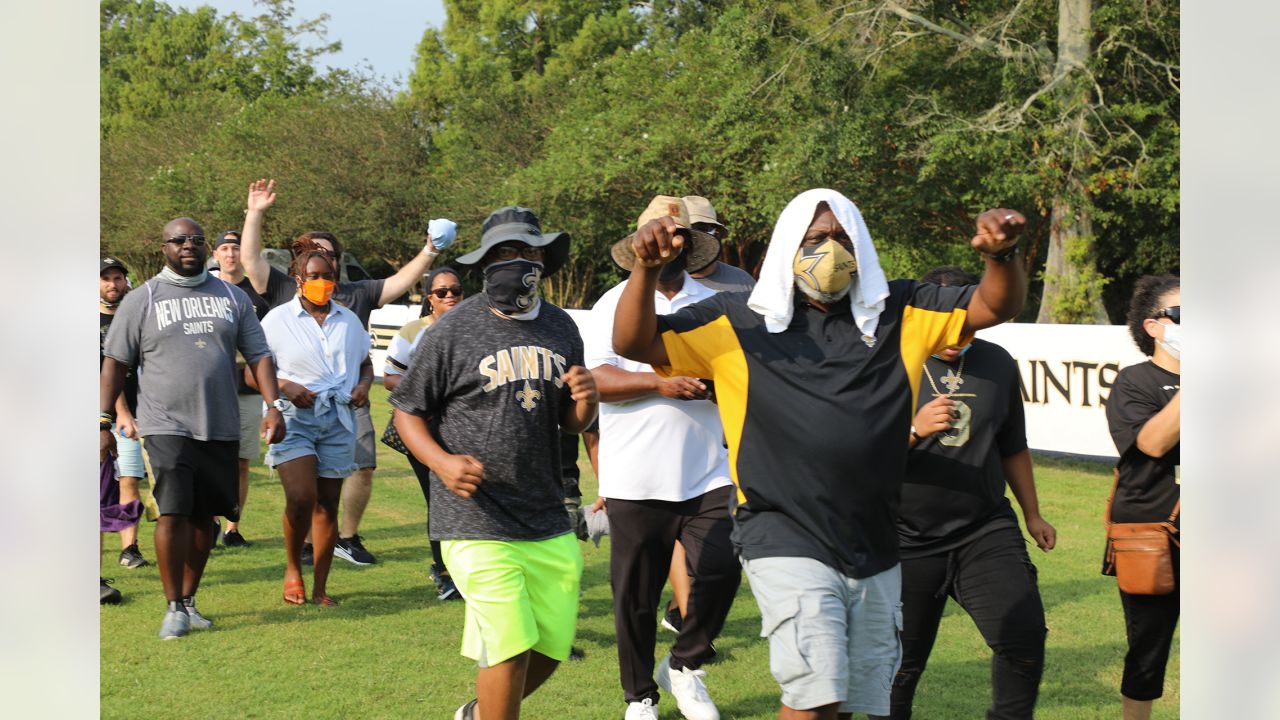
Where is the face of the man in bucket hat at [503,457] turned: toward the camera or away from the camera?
toward the camera

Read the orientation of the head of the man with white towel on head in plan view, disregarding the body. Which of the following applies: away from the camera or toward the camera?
toward the camera

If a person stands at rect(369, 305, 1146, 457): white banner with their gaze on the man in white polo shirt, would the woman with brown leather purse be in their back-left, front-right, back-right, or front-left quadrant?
front-left

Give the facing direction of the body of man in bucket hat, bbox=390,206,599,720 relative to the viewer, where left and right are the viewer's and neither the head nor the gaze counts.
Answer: facing the viewer and to the right of the viewer

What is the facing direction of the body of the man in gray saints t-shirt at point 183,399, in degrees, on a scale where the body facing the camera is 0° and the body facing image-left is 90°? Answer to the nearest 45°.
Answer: approximately 0°

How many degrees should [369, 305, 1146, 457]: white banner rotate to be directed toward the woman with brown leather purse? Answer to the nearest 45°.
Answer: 0° — it already faces them

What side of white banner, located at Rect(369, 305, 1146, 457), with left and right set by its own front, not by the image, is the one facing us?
front

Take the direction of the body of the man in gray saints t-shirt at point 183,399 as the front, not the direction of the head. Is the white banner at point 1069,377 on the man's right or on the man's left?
on the man's left

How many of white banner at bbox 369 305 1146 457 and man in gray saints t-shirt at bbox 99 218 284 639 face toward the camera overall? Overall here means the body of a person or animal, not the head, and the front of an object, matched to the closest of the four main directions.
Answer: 2

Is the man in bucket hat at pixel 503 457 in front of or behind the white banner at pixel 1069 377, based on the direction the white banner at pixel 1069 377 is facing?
in front
